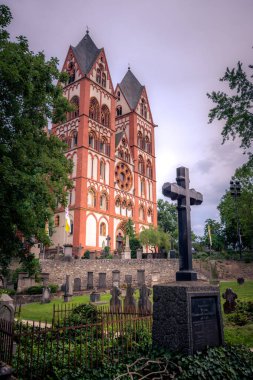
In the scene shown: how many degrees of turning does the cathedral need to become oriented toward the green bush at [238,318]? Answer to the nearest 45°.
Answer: approximately 45° to its right

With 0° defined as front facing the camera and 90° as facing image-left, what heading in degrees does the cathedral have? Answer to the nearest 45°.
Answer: approximately 315°

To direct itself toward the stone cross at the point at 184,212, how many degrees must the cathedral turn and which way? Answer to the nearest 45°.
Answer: approximately 45° to its right

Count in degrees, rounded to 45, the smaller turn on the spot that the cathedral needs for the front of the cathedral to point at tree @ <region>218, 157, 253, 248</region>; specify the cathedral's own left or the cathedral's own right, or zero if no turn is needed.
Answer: approximately 45° to the cathedral's own left

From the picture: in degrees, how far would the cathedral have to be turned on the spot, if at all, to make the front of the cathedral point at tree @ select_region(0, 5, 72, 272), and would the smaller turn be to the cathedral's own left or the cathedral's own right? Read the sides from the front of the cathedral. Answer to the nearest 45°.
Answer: approximately 45° to the cathedral's own right
